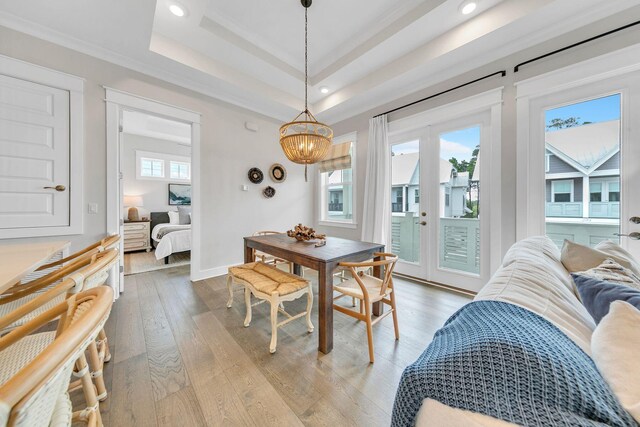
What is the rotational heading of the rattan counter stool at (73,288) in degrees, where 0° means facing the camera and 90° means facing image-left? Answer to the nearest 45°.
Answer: approximately 135°

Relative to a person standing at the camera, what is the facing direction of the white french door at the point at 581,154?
facing the viewer and to the left of the viewer

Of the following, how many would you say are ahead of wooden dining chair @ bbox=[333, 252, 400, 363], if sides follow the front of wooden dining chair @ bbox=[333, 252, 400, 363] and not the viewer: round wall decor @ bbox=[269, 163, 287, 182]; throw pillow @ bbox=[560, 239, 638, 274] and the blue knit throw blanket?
1

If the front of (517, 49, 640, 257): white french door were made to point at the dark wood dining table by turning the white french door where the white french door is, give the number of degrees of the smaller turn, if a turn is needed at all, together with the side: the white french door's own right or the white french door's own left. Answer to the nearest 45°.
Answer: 0° — it already faces it

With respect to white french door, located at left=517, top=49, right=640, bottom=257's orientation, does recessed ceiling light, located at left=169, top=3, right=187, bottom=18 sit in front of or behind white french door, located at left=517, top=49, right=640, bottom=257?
in front

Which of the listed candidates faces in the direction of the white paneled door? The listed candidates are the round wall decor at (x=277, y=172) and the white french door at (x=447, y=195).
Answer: the white french door

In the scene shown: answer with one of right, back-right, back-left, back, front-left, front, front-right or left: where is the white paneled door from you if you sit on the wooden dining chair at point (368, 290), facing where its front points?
front-left

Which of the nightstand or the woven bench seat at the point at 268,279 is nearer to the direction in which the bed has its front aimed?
the woven bench seat

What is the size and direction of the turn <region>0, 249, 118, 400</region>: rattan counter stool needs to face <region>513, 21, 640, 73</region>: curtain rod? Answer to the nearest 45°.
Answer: approximately 180°

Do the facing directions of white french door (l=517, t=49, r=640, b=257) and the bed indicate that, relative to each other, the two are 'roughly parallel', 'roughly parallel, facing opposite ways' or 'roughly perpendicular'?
roughly perpendicular

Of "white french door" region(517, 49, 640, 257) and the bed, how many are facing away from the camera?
0
